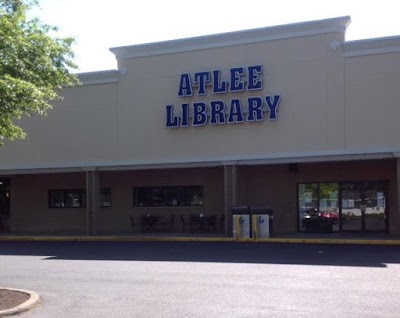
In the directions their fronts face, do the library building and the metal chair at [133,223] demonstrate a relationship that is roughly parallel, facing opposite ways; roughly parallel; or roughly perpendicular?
roughly perpendicular

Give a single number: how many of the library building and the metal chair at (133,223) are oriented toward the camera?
1

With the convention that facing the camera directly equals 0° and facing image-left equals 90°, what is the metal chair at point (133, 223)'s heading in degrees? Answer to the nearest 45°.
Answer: approximately 270°

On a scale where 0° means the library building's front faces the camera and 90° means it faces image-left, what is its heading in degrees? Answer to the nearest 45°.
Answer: approximately 0°

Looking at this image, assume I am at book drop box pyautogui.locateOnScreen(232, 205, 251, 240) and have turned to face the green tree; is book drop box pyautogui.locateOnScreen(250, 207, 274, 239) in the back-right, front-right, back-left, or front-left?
back-left

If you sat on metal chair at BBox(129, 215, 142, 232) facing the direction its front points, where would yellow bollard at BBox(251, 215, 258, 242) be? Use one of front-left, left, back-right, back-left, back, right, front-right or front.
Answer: front-right

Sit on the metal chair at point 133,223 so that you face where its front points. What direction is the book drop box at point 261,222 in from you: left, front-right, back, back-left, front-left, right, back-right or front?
front-right

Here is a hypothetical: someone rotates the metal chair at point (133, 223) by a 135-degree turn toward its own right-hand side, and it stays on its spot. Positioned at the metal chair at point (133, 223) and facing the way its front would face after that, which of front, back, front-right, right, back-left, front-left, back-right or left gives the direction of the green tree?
front-left

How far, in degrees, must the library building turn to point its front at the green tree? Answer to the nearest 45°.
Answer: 0° — it already faces it
